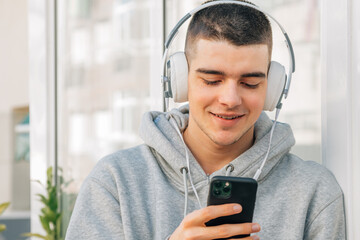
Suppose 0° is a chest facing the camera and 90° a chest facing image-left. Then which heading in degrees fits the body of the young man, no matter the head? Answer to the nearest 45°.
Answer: approximately 0°

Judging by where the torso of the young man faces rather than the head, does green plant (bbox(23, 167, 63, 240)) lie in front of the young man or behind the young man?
behind
